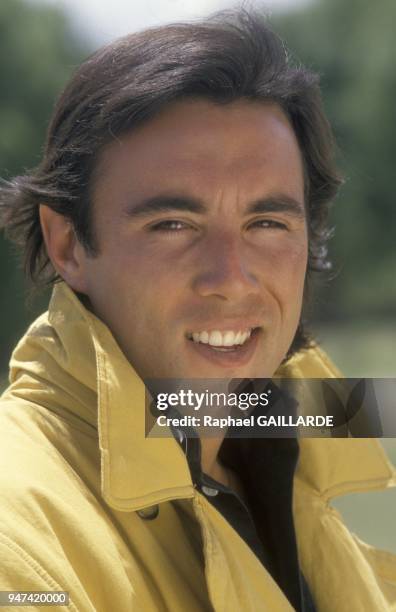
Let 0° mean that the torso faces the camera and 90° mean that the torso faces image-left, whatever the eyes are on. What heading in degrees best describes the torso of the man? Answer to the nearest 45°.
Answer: approximately 315°
